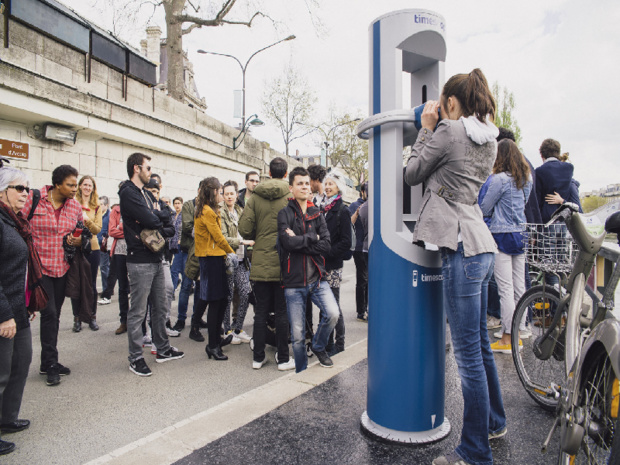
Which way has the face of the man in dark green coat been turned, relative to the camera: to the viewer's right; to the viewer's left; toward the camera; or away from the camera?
away from the camera

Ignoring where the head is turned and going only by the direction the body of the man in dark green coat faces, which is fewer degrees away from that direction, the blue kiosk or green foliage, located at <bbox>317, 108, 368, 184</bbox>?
the green foliage

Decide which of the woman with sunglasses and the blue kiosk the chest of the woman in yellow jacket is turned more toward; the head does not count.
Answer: the blue kiosk

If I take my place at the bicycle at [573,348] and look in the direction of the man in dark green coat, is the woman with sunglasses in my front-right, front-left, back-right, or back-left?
front-left

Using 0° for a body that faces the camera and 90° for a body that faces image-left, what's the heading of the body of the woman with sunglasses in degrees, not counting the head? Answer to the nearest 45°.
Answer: approximately 270°

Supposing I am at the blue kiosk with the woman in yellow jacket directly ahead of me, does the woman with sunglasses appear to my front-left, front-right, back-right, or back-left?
front-left

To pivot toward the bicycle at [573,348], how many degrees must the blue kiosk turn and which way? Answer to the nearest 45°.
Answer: approximately 45° to its left

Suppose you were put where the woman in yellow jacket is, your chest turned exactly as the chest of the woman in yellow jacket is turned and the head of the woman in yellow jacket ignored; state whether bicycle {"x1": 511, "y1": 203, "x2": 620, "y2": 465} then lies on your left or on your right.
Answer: on your right

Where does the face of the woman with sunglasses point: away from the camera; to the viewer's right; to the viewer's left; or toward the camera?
to the viewer's right

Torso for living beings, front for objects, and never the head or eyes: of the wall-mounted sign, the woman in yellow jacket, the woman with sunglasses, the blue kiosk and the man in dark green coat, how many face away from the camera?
1

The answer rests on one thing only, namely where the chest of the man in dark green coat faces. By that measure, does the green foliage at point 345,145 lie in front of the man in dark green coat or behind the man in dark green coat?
in front

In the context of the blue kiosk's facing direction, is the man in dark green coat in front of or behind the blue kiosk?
behind

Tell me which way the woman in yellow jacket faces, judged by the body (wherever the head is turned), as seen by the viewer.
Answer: to the viewer's right

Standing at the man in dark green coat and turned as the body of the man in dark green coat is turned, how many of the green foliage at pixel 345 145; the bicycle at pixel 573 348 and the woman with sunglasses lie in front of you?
1
